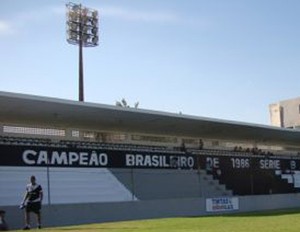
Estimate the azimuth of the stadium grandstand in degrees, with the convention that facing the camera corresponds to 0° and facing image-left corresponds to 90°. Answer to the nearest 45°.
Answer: approximately 315°
